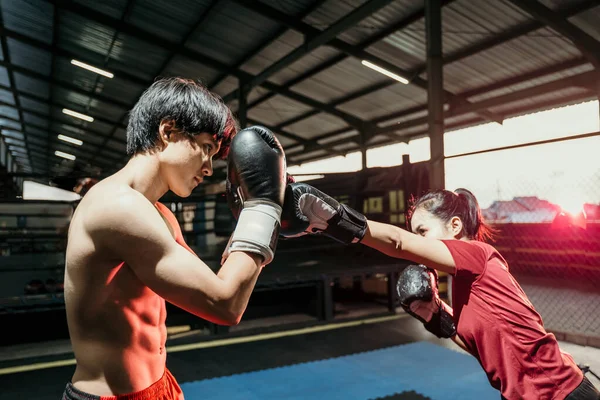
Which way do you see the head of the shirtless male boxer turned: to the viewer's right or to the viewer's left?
to the viewer's right

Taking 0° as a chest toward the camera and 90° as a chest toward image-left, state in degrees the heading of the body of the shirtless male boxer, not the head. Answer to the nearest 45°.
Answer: approximately 270°

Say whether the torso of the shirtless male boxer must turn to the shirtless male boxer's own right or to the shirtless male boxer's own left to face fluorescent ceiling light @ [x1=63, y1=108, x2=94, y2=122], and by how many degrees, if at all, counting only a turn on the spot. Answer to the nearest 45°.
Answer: approximately 90° to the shirtless male boxer's own left

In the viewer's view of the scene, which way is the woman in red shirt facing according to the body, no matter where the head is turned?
to the viewer's left

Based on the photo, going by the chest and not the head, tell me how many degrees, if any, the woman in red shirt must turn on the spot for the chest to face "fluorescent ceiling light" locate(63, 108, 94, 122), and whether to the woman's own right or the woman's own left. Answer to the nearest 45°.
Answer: approximately 45° to the woman's own right

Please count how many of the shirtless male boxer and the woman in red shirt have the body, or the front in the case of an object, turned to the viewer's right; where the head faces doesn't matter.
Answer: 1
